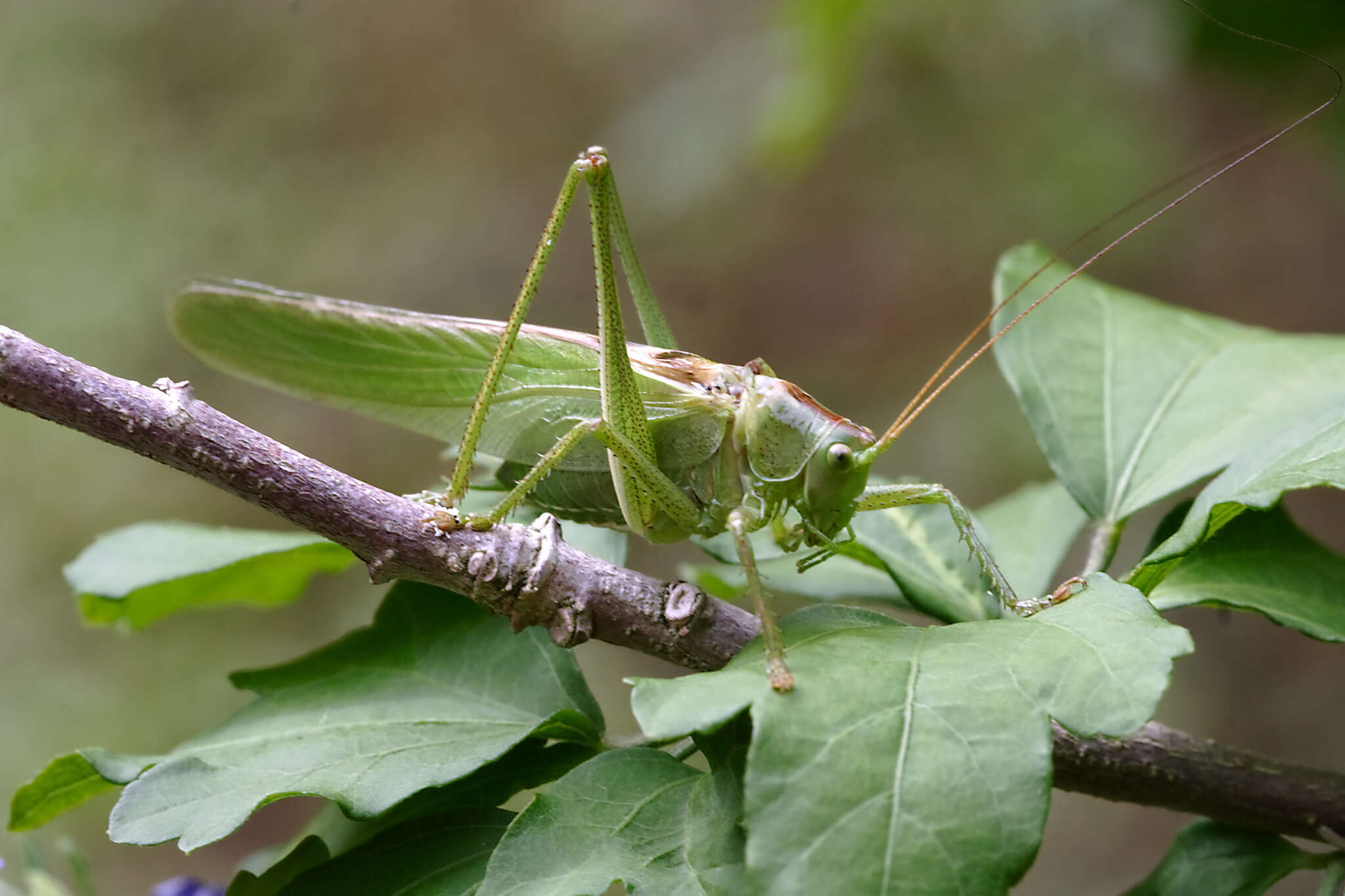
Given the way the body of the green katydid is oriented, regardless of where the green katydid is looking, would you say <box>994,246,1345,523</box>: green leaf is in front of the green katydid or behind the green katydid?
in front

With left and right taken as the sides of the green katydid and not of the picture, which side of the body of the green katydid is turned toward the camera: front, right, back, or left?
right

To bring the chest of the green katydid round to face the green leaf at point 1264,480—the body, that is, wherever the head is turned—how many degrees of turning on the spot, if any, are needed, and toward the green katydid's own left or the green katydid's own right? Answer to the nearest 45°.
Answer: approximately 45° to the green katydid's own right

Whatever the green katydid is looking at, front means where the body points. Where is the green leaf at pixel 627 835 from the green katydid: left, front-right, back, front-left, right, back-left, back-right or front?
right
